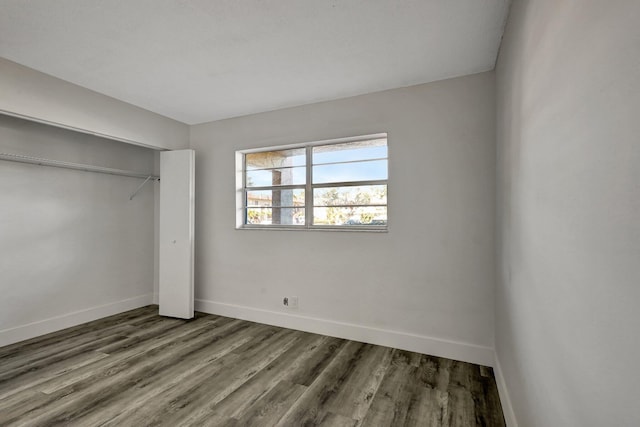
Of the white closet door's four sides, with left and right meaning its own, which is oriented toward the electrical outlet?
left

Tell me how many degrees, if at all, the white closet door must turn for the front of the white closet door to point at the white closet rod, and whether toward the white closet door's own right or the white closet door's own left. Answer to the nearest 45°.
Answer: approximately 45° to the white closet door's own right

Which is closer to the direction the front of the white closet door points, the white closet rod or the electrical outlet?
the white closet rod

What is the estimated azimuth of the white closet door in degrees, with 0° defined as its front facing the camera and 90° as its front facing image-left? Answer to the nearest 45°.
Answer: approximately 45°
